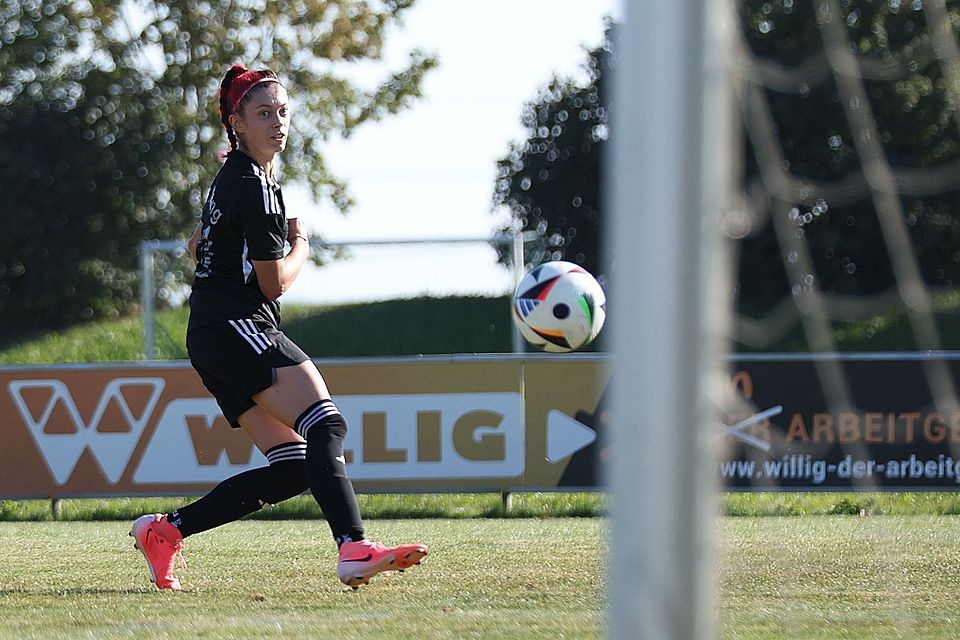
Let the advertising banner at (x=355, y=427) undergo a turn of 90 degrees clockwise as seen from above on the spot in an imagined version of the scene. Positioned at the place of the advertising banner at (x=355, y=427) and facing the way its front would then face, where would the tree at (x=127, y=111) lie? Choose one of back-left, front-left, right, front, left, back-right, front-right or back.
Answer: right

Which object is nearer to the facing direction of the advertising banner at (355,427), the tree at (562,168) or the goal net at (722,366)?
the goal net

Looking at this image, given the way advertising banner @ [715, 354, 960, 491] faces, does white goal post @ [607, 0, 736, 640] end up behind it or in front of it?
in front

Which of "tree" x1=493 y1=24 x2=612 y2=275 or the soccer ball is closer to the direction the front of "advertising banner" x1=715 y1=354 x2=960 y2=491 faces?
the soccer ball

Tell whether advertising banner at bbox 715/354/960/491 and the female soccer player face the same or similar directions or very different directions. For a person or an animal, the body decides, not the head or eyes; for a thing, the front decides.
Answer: very different directions

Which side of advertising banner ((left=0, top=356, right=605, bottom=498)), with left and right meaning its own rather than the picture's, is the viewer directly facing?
front

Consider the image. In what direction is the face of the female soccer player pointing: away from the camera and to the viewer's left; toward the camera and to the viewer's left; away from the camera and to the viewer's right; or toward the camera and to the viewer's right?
toward the camera and to the viewer's right

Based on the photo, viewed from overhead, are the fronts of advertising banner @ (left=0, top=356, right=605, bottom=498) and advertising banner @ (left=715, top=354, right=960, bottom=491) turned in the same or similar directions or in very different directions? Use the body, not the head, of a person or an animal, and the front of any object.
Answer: same or similar directions

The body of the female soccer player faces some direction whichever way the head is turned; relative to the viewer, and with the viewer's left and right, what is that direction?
facing away from the viewer and to the right of the viewer

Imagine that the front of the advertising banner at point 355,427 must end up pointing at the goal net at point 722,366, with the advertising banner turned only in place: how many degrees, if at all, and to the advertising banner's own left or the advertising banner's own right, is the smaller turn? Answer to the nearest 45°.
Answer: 0° — it already faces it

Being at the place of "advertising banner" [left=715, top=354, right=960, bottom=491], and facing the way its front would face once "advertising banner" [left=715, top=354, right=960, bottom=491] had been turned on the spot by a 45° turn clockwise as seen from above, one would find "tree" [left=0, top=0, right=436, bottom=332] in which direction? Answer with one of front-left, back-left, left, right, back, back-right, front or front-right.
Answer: right

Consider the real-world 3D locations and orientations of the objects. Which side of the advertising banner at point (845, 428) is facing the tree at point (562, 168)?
back
